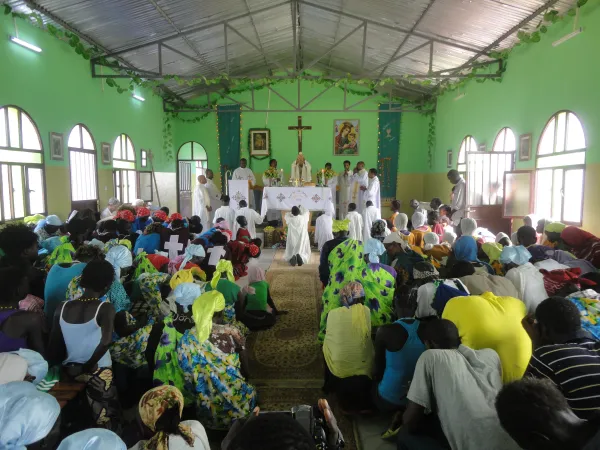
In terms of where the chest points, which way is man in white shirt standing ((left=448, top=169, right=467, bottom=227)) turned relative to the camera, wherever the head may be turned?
to the viewer's left

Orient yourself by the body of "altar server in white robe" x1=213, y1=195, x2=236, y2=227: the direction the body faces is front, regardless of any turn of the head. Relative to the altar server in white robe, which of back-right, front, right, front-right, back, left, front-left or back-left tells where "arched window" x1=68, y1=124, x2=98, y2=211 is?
left

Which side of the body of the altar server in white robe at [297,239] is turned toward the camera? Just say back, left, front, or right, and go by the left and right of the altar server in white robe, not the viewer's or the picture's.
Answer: back

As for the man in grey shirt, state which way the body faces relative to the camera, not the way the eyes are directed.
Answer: away from the camera

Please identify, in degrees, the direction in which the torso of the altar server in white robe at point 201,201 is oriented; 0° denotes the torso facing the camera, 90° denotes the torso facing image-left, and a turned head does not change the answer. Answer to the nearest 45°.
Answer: approximately 270°

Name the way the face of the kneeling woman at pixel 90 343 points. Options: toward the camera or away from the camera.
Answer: away from the camera

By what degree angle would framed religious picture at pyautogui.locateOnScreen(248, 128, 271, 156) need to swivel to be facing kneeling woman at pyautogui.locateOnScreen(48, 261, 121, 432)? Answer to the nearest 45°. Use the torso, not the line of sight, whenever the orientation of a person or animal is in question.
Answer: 0° — it already faces them

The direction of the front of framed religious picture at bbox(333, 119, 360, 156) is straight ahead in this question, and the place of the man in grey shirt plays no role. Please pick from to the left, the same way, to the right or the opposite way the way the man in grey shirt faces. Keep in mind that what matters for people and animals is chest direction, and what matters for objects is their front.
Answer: the opposite way

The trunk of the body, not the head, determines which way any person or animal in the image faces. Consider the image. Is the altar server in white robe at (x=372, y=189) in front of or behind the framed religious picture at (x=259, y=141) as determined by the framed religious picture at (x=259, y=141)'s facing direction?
in front

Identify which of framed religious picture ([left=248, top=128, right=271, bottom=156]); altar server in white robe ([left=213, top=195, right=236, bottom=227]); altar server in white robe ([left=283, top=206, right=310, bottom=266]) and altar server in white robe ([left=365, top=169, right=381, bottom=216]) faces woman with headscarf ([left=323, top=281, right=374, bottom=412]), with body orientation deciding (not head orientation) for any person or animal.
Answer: the framed religious picture

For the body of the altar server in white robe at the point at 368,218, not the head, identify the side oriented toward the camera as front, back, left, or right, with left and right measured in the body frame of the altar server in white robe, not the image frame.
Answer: back
